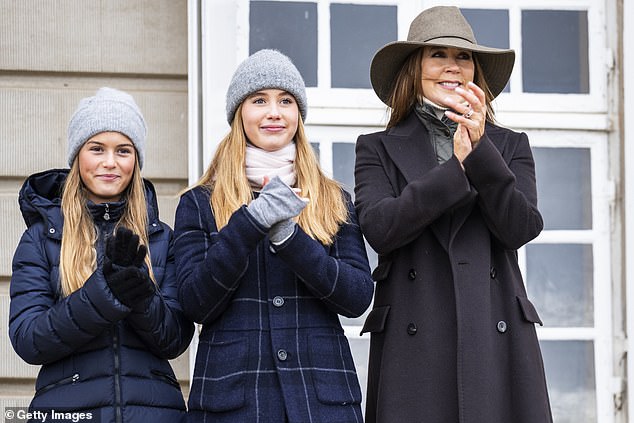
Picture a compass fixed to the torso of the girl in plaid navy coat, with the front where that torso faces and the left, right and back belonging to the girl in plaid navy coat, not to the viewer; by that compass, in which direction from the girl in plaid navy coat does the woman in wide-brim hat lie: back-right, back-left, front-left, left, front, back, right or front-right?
left

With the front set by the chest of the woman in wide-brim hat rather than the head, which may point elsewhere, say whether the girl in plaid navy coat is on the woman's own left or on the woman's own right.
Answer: on the woman's own right

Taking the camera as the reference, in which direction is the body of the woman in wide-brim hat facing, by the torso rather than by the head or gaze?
toward the camera

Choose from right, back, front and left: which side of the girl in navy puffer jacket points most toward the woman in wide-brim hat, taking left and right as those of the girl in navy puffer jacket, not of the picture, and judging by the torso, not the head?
left

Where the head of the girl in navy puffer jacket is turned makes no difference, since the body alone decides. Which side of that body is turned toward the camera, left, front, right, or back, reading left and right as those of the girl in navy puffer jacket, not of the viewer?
front

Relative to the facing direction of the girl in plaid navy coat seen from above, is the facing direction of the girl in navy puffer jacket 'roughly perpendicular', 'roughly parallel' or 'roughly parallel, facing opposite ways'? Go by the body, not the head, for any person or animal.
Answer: roughly parallel

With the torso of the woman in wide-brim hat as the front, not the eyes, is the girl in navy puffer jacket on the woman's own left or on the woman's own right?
on the woman's own right

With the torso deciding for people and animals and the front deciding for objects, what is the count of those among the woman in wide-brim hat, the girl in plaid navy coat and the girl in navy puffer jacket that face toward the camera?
3
